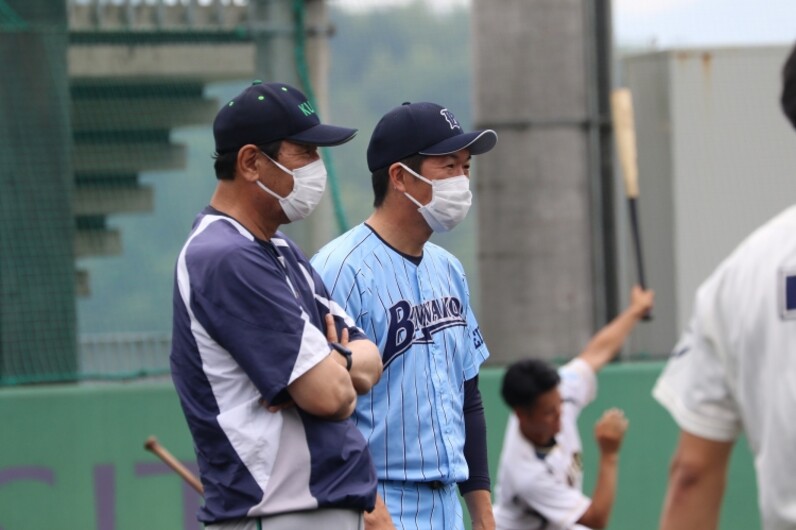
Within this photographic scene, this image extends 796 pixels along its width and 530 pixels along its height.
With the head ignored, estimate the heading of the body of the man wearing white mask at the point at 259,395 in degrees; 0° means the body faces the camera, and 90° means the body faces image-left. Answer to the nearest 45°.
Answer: approximately 270°

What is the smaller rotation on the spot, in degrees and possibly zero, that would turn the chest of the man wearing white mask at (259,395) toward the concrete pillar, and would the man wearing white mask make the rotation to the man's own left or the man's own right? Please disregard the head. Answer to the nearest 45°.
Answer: approximately 90° to the man's own left

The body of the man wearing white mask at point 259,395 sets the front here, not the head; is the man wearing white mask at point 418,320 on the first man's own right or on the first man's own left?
on the first man's own left

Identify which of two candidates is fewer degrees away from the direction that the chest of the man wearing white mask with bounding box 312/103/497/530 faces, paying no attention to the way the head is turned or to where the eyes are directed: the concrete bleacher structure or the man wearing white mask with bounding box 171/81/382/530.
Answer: the man wearing white mask

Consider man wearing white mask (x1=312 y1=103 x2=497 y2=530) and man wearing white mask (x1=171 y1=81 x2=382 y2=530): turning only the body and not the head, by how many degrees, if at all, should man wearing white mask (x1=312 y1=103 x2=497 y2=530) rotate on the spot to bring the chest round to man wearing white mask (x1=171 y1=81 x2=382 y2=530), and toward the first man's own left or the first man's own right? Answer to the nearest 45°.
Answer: approximately 90° to the first man's own right

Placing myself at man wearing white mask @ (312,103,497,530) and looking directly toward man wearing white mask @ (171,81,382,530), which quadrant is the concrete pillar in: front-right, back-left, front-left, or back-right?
back-right

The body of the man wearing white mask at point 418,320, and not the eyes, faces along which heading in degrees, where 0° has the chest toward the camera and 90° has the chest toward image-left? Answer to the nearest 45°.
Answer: approximately 315°
